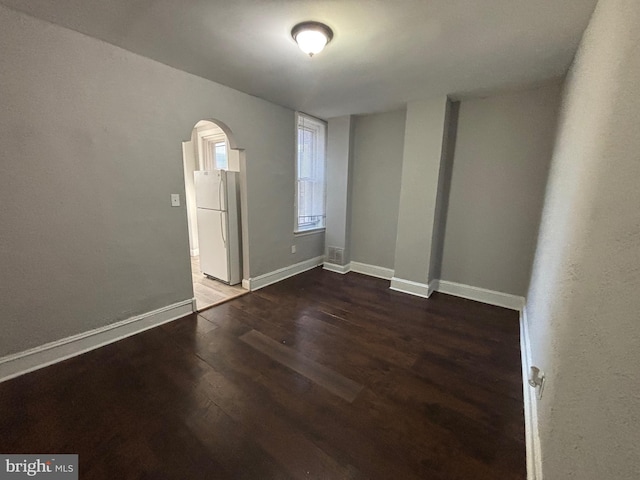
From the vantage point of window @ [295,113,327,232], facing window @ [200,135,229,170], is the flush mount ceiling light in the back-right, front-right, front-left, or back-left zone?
back-left

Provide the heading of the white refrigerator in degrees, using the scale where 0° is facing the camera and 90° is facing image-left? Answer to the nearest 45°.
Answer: approximately 45°

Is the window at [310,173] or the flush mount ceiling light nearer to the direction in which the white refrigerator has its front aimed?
the flush mount ceiling light

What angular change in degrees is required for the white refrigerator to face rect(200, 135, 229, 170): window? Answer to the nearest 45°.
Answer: approximately 135° to its right

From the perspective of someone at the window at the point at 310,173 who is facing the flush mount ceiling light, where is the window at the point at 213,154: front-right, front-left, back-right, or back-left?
back-right

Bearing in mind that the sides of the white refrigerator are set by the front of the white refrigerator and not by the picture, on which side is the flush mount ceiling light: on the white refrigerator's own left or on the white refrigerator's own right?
on the white refrigerator's own left

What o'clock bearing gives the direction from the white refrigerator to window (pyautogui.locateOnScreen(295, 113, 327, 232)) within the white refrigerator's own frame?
The window is roughly at 7 o'clock from the white refrigerator.
